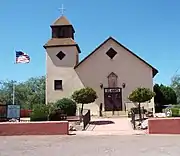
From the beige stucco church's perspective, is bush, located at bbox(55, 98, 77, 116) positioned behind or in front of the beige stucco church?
in front

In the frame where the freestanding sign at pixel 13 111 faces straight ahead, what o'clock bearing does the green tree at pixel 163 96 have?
The green tree is roughly at 8 o'clock from the freestanding sign.

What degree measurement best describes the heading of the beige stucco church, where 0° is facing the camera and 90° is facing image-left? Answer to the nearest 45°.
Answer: approximately 0°

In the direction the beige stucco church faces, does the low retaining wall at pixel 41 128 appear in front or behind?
in front

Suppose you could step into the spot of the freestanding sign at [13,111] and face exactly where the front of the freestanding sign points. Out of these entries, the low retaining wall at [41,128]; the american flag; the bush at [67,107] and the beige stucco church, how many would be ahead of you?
1

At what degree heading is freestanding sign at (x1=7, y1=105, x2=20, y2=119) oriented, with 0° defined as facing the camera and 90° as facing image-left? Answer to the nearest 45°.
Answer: approximately 0°

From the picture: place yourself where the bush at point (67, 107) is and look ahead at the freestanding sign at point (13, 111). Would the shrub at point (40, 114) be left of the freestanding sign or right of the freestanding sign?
left

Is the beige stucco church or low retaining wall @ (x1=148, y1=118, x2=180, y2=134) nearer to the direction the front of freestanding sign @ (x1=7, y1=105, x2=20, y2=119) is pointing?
the low retaining wall

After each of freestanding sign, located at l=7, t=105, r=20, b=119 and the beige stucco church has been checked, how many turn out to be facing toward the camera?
2

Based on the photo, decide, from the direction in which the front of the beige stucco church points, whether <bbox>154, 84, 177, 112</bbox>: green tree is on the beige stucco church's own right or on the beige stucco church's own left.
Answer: on the beige stucco church's own left

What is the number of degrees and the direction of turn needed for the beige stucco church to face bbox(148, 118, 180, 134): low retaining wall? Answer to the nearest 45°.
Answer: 0° — it already faces it

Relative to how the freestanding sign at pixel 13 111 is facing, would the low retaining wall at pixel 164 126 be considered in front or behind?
in front

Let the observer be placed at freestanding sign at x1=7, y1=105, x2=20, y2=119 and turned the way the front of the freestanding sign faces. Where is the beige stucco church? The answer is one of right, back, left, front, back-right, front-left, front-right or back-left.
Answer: back-left

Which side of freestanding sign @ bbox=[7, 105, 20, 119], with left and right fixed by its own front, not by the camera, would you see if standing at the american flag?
back

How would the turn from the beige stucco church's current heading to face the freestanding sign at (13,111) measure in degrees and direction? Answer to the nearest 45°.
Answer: approximately 45° to its right
